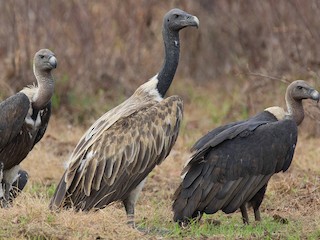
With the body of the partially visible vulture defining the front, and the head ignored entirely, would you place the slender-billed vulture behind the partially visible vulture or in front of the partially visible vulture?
in front

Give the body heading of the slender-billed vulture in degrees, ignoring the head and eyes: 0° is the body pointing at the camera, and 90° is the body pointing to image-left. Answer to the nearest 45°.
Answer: approximately 270°

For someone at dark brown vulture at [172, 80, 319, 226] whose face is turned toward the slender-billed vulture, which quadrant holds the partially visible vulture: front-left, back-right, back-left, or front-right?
front-right

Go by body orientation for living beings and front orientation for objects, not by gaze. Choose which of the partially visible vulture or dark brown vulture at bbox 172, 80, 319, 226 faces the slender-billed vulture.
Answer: the partially visible vulture

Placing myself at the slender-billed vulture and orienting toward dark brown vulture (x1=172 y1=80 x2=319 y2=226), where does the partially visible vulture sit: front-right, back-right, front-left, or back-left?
back-left

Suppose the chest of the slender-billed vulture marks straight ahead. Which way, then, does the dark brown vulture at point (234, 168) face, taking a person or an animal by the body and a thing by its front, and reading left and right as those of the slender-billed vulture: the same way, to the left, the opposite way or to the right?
the same way

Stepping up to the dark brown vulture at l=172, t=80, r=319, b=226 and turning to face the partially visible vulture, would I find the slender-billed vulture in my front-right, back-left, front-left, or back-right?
front-left

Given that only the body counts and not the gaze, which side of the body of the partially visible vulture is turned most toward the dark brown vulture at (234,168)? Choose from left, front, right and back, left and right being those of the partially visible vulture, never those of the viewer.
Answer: front

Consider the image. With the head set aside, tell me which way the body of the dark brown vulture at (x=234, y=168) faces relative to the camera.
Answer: to the viewer's right

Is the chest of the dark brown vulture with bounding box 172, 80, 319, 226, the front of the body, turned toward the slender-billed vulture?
no

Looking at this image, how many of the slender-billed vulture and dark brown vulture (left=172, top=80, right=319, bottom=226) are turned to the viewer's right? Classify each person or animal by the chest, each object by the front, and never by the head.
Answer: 2

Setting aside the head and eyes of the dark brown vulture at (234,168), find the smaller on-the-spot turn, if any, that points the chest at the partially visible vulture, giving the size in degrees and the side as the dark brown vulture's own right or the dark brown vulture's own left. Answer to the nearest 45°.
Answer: approximately 180°

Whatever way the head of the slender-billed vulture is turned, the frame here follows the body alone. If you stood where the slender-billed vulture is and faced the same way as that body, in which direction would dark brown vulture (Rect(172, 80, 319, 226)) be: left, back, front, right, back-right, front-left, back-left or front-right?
front

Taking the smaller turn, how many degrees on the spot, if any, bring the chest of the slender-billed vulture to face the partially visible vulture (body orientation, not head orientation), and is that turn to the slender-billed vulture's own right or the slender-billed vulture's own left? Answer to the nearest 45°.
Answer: approximately 135° to the slender-billed vulture's own left
